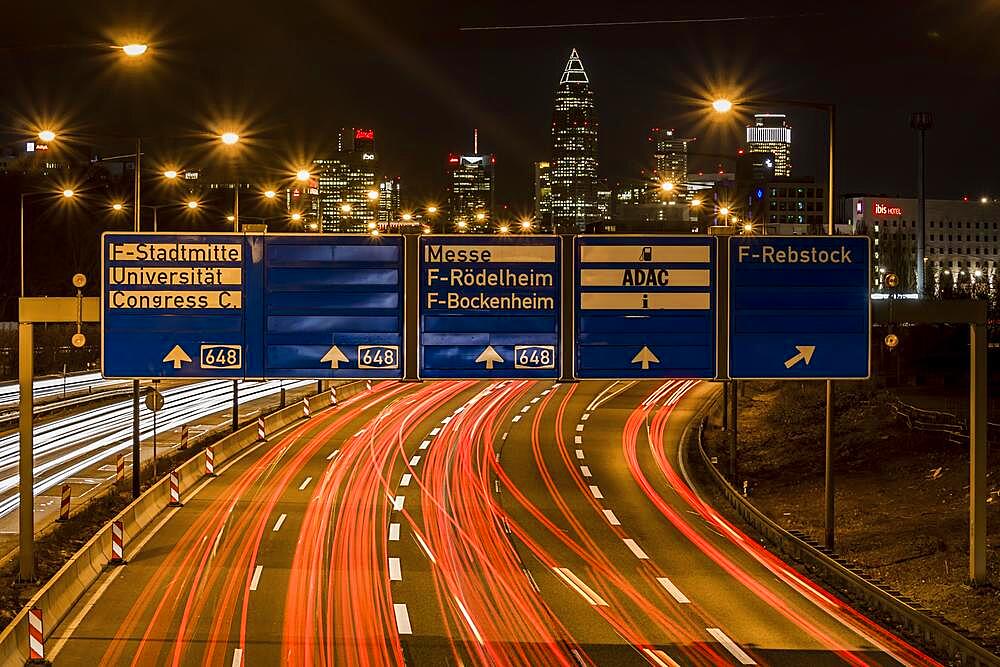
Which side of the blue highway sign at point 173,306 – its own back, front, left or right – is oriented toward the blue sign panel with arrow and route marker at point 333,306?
left

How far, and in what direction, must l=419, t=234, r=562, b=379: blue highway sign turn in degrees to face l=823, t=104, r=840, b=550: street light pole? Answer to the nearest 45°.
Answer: approximately 135° to its left

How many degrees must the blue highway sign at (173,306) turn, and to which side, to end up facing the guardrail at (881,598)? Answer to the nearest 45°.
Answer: approximately 90° to its left

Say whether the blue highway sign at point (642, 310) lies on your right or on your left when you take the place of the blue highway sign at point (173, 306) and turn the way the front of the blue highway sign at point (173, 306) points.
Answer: on your left

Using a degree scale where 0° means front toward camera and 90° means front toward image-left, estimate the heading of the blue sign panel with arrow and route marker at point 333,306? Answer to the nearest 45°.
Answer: approximately 0°
